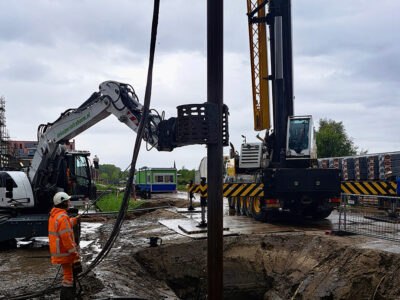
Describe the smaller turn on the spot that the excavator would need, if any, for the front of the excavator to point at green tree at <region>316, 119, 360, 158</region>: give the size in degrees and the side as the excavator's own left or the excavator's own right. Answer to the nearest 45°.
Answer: approximately 45° to the excavator's own left

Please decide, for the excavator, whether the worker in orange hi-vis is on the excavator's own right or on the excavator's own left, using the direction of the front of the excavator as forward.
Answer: on the excavator's own right

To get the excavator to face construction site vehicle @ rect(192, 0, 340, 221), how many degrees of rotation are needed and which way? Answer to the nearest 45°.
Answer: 0° — it already faces it

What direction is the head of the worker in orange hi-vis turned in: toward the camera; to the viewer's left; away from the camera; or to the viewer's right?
to the viewer's right

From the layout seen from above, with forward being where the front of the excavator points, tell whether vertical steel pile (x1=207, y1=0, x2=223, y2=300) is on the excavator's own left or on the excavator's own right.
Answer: on the excavator's own right

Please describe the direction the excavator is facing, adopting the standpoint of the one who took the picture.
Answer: facing to the right of the viewer
